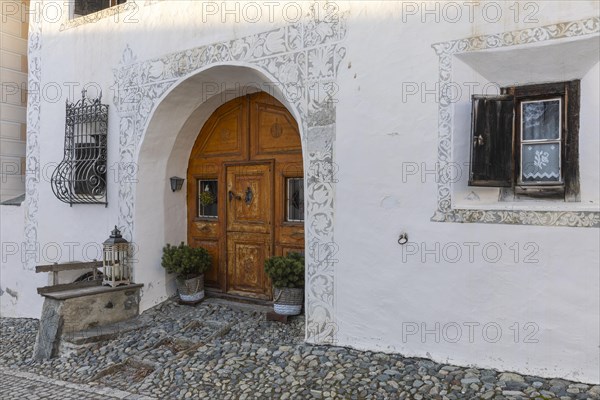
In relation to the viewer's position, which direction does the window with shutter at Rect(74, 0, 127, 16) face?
facing the viewer and to the left of the viewer

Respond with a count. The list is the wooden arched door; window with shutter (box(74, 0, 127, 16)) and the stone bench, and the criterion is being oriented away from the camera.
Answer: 0

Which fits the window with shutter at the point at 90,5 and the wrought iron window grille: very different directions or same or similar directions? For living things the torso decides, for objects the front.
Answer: same or similar directions

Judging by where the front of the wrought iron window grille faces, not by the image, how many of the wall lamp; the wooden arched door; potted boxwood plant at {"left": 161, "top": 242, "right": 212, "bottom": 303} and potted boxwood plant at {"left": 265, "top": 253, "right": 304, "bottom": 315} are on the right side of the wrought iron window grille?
0

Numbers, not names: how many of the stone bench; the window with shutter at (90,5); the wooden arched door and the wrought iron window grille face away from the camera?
0

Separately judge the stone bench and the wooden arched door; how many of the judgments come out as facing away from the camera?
0

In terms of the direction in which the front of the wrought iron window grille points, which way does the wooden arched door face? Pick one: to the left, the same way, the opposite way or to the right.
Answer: the same way

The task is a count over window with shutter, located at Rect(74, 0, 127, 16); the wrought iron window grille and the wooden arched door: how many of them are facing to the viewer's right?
0

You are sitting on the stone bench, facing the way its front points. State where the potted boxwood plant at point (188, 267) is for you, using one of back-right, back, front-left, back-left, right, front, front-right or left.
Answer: front-left

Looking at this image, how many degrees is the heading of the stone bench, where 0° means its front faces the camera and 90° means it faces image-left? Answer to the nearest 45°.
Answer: approximately 315°

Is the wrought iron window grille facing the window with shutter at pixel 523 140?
no
